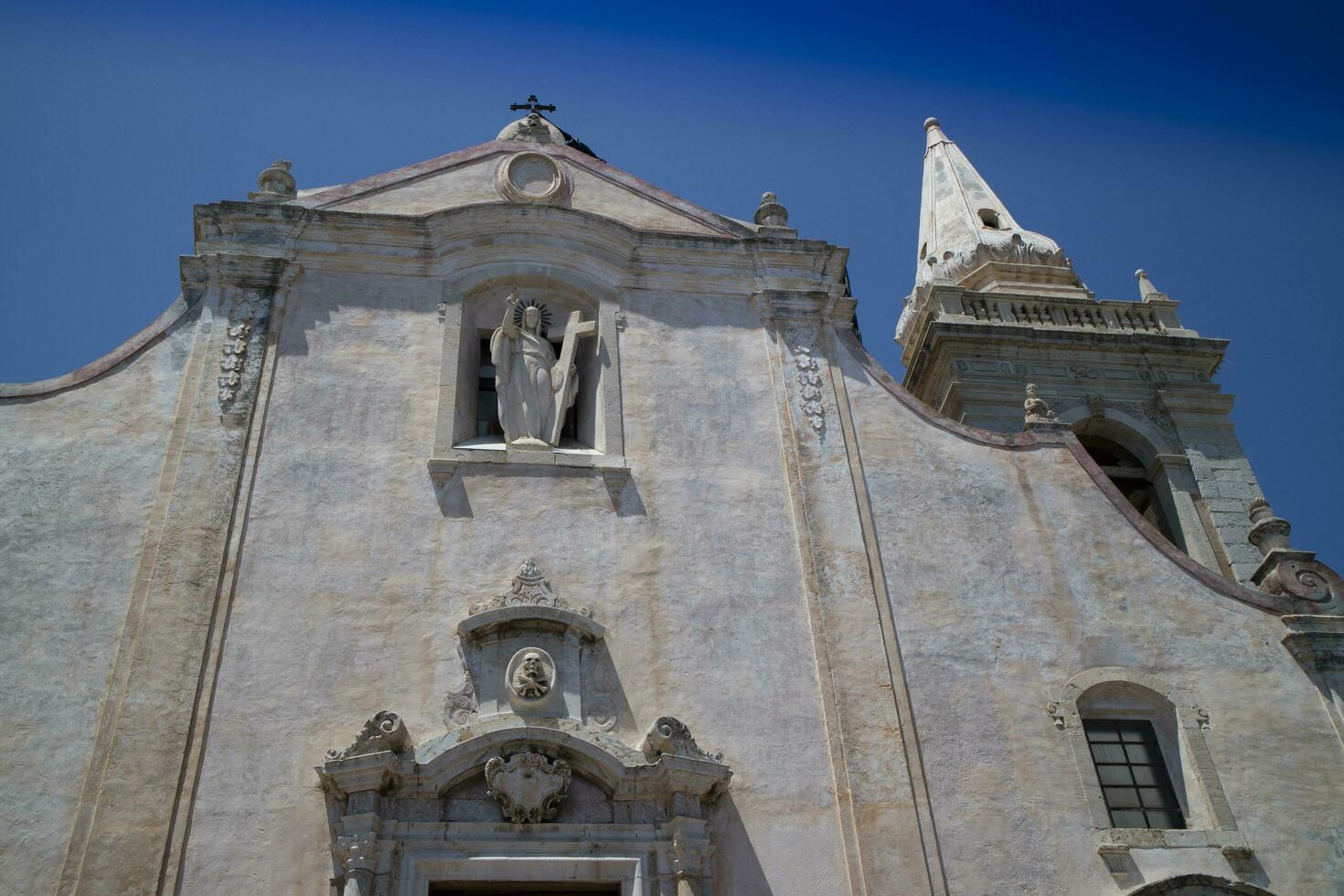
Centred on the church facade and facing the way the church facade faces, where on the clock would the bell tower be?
The bell tower is roughly at 8 o'clock from the church facade.

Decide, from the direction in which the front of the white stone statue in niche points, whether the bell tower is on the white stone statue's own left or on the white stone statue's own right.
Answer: on the white stone statue's own left

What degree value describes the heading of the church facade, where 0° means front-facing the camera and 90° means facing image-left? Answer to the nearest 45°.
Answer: approximately 0°

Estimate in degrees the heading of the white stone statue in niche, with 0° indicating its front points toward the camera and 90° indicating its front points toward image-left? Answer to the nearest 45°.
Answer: approximately 0°
